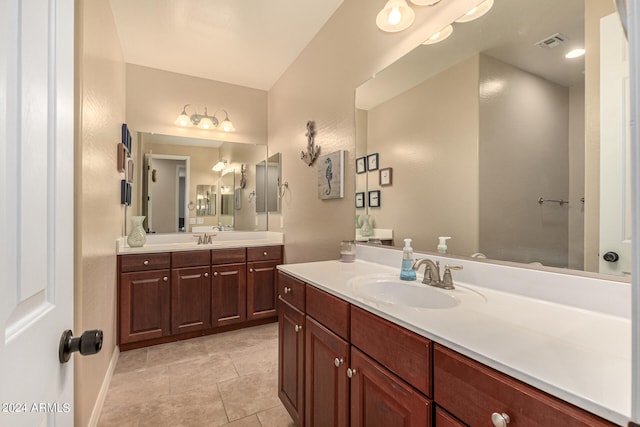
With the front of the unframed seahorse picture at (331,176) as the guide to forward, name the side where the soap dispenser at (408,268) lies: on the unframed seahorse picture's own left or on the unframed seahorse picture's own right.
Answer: on the unframed seahorse picture's own left

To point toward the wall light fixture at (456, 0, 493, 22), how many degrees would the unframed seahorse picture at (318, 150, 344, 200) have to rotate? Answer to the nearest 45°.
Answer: approximately 90° to its left

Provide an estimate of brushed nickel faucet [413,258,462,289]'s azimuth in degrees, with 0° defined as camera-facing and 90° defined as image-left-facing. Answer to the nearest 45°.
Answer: approximately 45°

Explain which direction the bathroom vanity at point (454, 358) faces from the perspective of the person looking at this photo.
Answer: facing the viewer and to the left of the viewer

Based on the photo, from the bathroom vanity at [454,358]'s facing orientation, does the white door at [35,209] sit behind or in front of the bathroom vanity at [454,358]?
in front

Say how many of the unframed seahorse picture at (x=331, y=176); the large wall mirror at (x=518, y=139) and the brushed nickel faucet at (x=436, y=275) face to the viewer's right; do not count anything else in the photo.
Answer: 0
